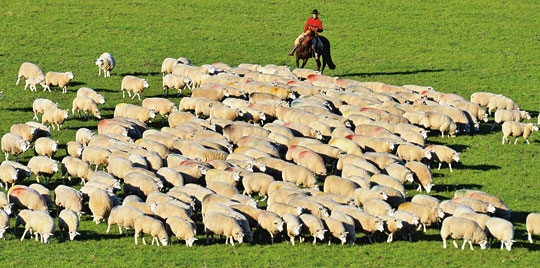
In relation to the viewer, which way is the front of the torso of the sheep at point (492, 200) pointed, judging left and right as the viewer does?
facing to the right of the viewer

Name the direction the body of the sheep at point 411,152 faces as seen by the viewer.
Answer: to the viewer's right

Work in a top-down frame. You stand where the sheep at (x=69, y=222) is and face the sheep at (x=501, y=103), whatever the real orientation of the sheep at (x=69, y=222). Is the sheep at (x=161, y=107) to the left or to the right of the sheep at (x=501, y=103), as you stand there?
left

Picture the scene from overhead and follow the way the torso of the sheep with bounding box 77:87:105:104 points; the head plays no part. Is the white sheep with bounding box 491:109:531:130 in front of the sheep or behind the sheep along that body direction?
in front

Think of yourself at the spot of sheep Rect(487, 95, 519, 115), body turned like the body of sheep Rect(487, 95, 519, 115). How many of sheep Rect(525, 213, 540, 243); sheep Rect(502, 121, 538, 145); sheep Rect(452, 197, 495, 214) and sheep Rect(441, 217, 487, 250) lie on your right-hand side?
4

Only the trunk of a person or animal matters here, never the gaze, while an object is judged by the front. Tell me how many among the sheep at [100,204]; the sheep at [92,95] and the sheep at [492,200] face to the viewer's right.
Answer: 2

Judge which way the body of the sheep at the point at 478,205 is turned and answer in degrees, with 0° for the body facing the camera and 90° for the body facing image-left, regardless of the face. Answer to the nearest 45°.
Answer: approximately 270°
